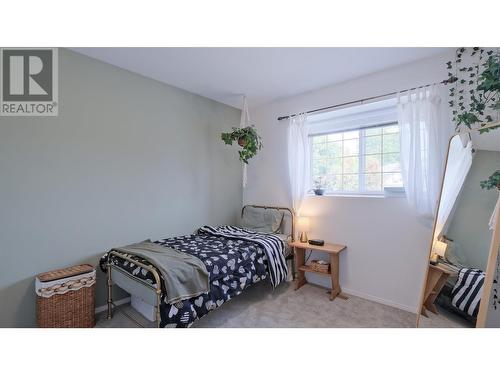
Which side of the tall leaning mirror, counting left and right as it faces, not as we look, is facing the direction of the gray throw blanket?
front

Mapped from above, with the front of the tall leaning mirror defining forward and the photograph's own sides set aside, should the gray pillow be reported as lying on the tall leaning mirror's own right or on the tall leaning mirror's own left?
on the tall leaning mirror's own right

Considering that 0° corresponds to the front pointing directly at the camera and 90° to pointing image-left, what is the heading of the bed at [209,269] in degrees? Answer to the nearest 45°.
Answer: approximately 45°

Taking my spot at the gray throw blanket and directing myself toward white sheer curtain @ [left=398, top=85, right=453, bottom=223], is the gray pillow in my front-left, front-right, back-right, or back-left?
front-left

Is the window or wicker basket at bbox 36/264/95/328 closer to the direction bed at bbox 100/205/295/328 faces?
the wicker basket

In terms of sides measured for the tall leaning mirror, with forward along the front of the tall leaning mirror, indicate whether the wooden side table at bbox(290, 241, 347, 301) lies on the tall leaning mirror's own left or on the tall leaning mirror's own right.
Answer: on the tall leaning mirror's own right

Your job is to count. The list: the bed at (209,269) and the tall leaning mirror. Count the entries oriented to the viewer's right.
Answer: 0

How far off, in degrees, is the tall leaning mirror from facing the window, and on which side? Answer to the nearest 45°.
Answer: approximately 90° to its right
